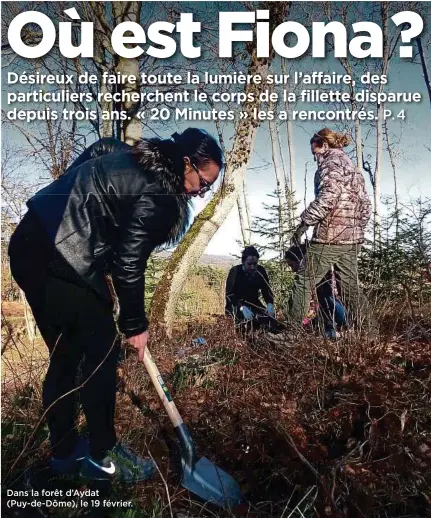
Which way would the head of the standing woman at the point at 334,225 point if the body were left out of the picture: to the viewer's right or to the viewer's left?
to the viewer's left

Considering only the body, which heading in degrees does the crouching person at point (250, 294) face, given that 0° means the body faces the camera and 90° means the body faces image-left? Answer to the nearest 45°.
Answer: approximately 315°

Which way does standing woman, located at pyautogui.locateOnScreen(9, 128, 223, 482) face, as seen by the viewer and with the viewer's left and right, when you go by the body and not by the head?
facing to the right of the viewer

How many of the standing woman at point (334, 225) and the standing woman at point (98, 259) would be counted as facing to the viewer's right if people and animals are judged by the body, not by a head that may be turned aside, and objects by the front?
1

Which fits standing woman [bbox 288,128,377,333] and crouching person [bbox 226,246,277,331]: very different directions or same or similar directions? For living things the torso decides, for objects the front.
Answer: very different directions
